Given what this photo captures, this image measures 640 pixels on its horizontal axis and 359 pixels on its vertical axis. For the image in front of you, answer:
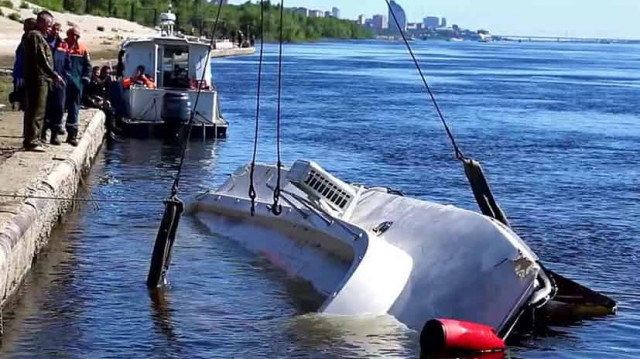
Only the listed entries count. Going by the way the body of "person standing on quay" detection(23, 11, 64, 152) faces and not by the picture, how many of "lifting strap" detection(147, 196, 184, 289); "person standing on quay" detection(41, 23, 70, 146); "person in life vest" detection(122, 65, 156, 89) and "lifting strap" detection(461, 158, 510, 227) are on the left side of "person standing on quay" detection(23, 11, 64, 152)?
2

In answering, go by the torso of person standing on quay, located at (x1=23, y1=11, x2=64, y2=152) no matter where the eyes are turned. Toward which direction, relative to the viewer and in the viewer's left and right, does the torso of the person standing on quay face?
facing to the right of the viewer

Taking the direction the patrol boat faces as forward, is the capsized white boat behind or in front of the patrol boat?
behind

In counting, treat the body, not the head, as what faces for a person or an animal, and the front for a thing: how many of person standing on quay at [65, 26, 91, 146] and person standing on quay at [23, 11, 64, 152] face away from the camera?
0

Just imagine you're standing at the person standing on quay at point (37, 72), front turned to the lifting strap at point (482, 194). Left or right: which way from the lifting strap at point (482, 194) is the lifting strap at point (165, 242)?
right

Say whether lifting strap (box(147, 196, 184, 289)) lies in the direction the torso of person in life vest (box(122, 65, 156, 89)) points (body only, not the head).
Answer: yes

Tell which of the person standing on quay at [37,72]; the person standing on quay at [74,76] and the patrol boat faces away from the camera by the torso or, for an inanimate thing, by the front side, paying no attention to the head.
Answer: the patrol boat

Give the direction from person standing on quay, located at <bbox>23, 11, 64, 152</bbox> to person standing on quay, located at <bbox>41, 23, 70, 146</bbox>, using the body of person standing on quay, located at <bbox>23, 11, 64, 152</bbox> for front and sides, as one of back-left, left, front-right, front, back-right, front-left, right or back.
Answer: left

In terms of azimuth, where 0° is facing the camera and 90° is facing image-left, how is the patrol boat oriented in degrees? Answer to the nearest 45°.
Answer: approximately 180°

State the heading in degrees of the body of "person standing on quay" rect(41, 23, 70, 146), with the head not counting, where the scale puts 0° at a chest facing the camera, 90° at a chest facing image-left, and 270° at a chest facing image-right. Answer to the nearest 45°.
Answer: approximately 315°

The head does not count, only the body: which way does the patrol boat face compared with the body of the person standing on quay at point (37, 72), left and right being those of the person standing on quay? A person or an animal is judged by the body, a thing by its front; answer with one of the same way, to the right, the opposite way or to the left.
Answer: to the left

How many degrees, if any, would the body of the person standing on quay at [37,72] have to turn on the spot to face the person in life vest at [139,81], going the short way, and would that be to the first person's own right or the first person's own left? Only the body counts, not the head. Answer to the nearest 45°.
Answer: approximately 90° to the first person's own left

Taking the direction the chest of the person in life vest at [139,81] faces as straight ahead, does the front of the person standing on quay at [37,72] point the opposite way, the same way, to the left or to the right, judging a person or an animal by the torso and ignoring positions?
to the left

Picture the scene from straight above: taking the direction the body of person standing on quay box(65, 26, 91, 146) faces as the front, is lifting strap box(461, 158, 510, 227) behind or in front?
in front
